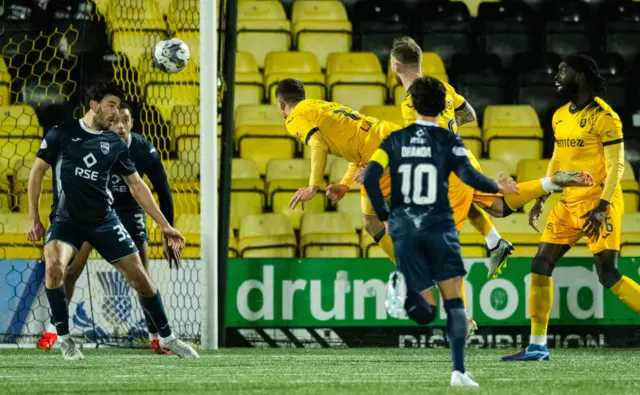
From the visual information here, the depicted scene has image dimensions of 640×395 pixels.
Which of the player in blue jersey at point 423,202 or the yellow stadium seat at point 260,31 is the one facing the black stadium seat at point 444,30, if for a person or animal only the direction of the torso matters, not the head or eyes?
the player in blue jersey

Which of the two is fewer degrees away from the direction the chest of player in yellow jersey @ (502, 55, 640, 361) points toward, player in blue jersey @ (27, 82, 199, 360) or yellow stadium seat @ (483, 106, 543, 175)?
the player in blue jersey

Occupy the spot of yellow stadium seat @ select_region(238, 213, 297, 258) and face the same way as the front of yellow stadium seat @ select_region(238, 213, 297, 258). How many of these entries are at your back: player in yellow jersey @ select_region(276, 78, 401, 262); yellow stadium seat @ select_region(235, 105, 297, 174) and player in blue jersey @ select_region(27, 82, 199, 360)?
1

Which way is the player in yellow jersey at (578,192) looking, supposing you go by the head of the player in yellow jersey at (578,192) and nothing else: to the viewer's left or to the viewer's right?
to the viewer's left

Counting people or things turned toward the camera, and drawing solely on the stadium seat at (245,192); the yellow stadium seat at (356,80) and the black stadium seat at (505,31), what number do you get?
3

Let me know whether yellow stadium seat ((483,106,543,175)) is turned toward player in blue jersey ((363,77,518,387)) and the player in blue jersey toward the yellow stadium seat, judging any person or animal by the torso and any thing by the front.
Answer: yes

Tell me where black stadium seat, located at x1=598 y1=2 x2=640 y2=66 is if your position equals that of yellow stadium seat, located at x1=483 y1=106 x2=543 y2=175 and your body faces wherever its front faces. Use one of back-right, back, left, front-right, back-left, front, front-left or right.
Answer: back-left

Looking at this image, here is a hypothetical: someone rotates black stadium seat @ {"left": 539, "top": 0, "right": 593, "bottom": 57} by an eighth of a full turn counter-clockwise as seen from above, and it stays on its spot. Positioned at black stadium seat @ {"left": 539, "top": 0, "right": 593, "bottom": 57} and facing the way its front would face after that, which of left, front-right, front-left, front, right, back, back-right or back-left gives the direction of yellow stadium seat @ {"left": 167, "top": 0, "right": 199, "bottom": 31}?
right

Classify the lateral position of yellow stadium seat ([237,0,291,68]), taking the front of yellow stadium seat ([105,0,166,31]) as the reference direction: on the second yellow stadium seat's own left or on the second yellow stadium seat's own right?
on the second yellow stadium seat's own left

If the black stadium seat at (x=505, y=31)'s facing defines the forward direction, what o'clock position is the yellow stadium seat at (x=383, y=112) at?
The yellow stadium seat is roughly at 1 o'clock from the black stadium seat.
